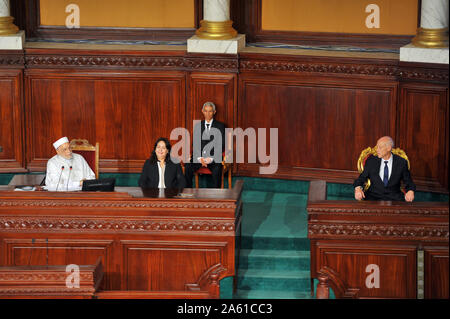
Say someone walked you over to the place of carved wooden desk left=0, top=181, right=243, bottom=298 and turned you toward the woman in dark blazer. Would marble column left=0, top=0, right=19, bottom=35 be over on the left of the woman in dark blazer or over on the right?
left

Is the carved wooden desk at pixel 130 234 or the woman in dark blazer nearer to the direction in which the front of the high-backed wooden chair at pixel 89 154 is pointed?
the carved wooden desk

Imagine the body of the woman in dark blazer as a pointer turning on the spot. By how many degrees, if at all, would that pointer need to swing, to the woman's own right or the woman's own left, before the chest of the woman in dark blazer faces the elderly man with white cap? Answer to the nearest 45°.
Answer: approximately 90° to the woman's own right

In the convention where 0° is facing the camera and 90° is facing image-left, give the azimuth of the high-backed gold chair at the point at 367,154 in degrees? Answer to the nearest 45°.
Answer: approximately 0°
